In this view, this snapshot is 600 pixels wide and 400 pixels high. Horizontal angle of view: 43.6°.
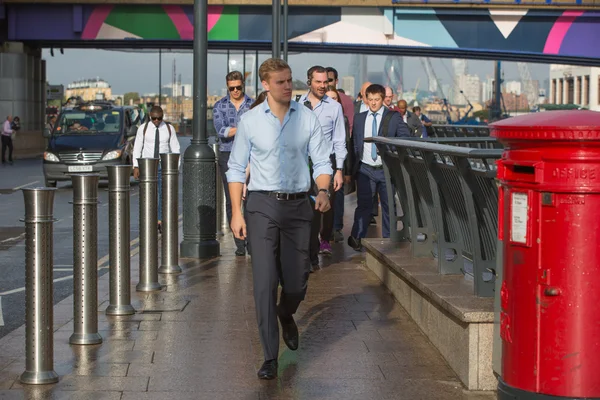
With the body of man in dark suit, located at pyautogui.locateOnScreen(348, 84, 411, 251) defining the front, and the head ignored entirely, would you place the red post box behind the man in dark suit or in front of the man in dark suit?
in front

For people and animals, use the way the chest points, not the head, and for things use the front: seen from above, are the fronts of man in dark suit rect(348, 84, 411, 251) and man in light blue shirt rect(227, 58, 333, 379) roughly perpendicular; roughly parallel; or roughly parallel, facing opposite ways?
roughly parallel

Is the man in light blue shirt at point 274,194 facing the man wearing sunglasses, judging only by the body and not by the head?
no

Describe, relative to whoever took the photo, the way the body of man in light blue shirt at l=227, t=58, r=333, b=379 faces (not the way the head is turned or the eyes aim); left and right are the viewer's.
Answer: facing the viewer

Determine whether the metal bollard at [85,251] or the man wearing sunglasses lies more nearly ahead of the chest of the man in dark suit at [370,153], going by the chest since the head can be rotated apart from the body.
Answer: the metal bollard

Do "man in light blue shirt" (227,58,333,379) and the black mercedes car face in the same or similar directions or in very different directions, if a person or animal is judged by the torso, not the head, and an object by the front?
same or similar directions

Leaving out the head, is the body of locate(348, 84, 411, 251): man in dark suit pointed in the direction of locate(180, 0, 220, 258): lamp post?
no

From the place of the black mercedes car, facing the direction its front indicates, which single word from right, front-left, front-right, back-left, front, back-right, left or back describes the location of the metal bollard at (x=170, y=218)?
front

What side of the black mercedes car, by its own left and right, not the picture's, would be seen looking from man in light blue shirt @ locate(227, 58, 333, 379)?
front

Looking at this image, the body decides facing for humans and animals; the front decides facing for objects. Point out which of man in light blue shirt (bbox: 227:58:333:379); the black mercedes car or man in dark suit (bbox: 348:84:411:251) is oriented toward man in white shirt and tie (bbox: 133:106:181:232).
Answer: the black mercedes car

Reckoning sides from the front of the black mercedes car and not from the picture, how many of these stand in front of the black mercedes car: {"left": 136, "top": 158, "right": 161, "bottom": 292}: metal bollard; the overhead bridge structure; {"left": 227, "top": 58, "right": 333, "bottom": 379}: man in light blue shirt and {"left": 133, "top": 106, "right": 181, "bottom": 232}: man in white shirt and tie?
3

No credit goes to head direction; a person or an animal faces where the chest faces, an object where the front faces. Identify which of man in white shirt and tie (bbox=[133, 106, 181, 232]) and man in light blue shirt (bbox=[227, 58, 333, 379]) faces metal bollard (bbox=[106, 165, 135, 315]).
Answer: the man in white shirt and tie

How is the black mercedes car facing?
toward the camera

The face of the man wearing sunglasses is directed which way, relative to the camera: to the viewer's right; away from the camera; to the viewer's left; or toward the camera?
toward the camera
